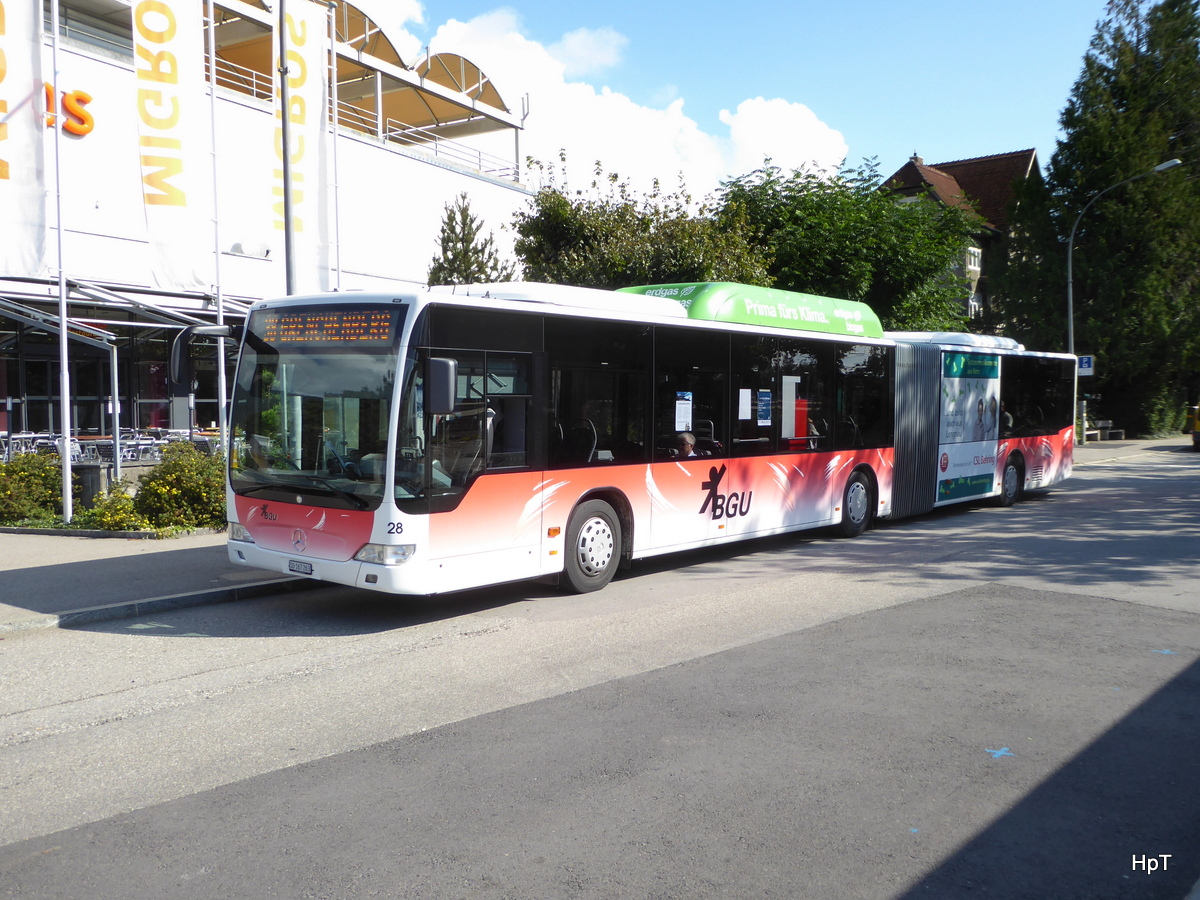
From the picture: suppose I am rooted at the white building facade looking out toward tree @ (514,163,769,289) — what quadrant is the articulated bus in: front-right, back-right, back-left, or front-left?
front-right

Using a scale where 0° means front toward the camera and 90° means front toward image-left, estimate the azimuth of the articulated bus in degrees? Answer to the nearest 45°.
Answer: approximately 45°

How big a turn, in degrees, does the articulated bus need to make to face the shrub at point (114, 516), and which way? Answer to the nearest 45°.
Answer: approximately 90° to its right

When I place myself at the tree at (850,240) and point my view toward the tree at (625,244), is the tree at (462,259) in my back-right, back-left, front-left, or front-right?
front-right

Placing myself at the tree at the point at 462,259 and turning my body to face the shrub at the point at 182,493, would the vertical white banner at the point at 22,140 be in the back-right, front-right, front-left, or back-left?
front-right

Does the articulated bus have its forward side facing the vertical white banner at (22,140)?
no

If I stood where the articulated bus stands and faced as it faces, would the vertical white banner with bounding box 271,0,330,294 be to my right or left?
on my right

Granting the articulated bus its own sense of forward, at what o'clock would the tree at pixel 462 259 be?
The tree is roughly at 4 o'clock from the articulated bus.

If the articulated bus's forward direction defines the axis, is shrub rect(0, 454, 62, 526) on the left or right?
on its right

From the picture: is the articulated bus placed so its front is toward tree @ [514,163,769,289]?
no

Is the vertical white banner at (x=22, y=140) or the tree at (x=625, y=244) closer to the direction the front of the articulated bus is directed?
the vertical white banner
